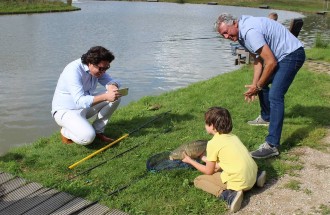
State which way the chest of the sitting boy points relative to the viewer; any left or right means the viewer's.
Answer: facing away from the viewer and to the left of the viewer

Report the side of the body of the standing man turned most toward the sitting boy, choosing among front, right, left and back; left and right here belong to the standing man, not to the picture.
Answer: left

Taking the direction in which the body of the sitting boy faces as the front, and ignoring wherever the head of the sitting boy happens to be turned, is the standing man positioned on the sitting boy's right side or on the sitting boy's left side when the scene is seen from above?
on the sitting boy's right side

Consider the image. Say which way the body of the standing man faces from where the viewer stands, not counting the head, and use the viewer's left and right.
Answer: facing to the left of the viewer

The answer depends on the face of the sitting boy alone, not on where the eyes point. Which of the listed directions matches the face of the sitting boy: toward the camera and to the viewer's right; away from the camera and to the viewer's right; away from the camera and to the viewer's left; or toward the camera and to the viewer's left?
away from the camera and to the viewer's left
